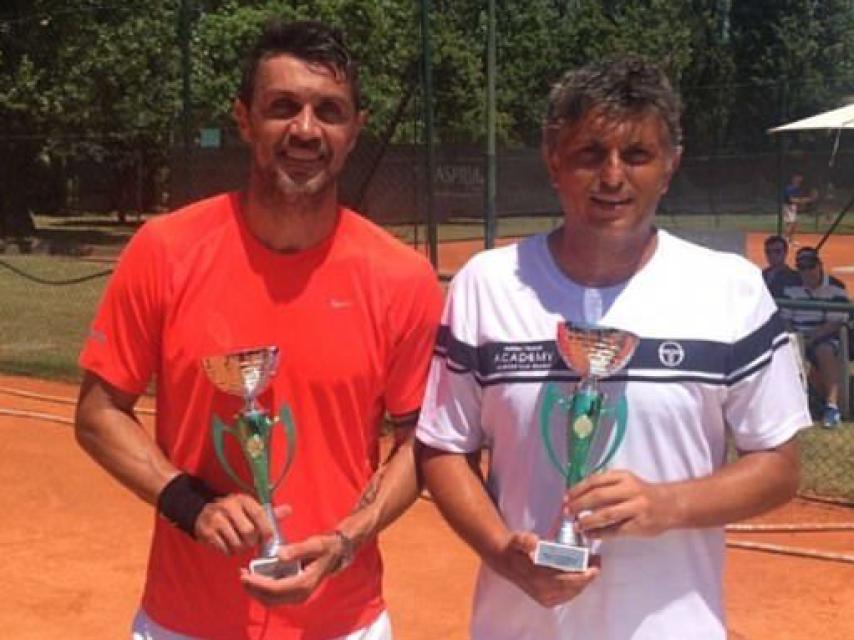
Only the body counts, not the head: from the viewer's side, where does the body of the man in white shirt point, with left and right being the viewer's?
facing the viewer

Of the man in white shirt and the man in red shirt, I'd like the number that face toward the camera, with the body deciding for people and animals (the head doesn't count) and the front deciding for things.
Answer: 2

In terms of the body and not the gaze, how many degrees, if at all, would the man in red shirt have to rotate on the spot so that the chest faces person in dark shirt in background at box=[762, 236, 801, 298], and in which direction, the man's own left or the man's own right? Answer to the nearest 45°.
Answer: approximately 135° to the man's own left

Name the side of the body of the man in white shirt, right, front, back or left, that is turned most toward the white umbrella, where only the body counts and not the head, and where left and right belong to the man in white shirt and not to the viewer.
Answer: back

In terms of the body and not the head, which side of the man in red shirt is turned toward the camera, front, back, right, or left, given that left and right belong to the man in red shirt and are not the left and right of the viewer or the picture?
front

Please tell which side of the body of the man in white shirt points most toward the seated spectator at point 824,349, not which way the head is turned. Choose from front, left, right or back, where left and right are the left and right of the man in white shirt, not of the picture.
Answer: back

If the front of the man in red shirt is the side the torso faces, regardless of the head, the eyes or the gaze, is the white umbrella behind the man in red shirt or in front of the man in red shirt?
behind

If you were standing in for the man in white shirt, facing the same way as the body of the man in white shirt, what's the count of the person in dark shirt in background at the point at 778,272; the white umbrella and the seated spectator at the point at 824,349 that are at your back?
3
